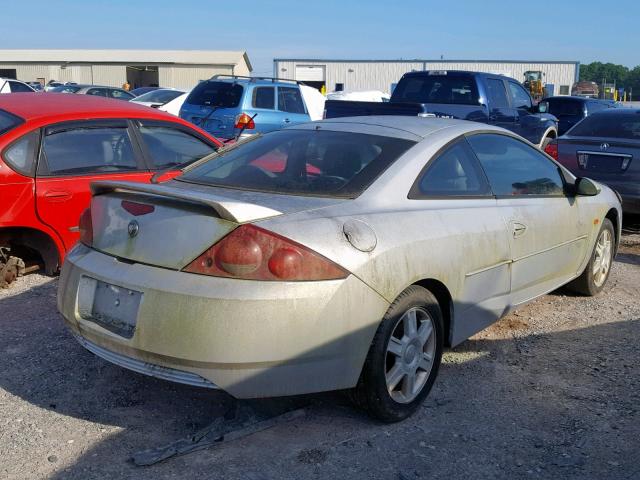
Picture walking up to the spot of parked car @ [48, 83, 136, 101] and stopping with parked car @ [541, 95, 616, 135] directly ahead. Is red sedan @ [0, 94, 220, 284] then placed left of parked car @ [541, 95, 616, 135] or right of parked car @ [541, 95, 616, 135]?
right

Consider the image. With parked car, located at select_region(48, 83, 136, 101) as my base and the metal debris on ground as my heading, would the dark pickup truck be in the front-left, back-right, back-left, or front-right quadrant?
front-left

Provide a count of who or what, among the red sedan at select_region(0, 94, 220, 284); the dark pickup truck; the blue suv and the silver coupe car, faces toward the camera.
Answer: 0

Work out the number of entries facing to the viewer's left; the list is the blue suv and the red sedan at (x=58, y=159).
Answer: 0

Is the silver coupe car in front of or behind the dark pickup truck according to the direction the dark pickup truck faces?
behind

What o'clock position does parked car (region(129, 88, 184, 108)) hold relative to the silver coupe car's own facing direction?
The parked car is roughly at 10 o'clock from the silver coupe car.

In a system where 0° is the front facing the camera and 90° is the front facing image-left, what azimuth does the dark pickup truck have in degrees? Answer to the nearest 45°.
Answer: approximately 225°

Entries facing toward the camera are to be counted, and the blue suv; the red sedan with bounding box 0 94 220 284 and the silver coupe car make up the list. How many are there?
0

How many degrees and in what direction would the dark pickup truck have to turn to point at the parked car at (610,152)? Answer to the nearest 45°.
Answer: approximately 135° to its right

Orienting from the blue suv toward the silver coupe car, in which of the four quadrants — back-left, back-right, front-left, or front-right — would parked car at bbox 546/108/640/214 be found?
front-left

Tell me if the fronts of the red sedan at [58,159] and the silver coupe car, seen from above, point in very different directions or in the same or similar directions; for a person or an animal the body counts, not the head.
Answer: same or similar directions

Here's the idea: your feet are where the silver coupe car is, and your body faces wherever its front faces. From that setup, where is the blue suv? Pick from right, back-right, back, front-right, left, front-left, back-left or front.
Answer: front-left

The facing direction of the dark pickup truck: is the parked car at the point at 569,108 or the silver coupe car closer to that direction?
the parked car

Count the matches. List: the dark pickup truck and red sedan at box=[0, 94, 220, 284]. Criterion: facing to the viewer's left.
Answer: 0

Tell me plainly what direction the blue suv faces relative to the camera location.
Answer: facing away from the viewer and to the right of the viewer
